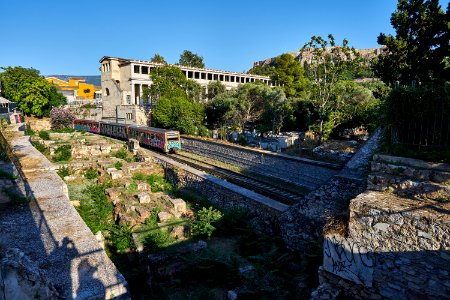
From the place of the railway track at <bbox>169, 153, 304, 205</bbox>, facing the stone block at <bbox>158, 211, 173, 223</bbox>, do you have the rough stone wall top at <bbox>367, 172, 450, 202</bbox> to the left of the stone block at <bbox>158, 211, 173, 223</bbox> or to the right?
left

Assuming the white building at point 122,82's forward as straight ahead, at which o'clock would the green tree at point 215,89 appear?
The green tree is roughly at 11 o'clock from the white building.

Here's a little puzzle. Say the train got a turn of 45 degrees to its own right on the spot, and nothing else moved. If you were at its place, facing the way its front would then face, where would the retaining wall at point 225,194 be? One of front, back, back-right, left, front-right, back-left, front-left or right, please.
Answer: front

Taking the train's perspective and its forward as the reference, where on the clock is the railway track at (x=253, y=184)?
The railway track is roughly at 1 o'clock from the train.

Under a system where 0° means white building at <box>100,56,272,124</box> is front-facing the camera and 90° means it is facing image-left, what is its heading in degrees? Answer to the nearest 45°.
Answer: approximately 315°

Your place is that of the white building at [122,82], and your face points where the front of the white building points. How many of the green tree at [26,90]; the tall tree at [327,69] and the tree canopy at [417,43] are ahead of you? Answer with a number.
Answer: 2

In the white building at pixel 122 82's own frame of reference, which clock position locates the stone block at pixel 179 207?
The stone block is roughly at 1 o'clock from the white building.

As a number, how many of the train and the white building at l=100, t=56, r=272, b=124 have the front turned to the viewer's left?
0

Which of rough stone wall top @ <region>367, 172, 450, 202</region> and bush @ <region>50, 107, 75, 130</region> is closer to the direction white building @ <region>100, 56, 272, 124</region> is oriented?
the rough stone wall top

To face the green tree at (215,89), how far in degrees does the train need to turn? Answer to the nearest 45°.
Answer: approximately 90° to its left

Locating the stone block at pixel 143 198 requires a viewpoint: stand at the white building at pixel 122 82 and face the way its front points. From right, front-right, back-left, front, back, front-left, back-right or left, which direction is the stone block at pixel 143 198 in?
front-right

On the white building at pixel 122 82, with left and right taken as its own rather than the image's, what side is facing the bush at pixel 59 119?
right

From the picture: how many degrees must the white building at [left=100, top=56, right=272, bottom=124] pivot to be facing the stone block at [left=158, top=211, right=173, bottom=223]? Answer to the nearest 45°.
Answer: approximately 45° to its right

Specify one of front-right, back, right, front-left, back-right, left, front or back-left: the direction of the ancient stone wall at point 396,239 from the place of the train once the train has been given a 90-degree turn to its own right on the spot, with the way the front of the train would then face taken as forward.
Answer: front-left
